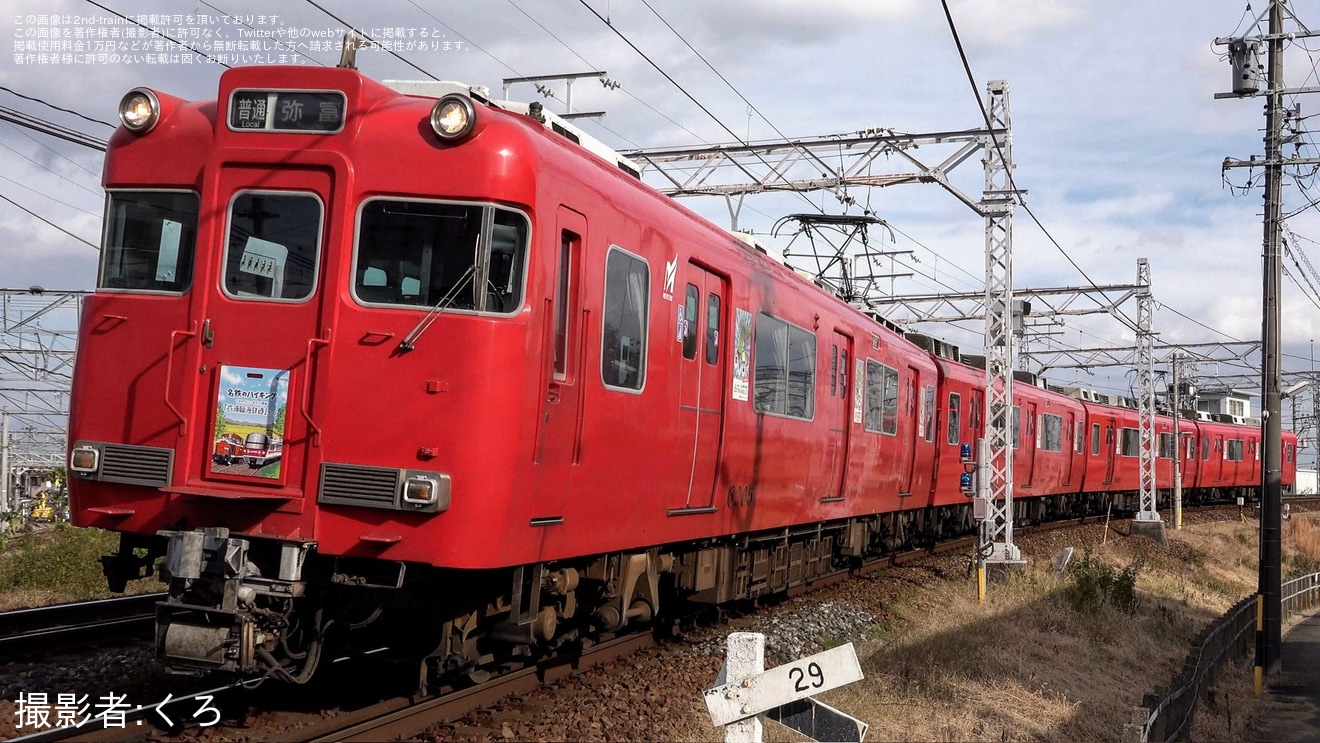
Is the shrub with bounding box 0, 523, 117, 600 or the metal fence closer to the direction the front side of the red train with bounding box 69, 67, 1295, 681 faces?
the shrub

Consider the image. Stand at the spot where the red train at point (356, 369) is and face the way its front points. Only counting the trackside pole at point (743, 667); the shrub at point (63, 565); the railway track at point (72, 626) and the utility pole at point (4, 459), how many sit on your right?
3

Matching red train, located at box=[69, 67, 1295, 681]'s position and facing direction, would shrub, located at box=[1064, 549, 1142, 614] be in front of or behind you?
behind

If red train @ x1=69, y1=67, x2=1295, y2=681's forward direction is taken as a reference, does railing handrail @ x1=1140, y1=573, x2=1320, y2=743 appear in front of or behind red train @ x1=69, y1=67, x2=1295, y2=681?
in front

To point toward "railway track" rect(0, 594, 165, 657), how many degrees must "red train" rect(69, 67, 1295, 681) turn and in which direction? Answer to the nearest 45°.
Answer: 0° — it already faces it

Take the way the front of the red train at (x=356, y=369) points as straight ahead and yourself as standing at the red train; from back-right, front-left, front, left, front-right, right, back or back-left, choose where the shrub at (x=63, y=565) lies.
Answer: right

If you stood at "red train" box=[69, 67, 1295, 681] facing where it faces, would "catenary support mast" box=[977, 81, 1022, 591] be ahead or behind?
behind

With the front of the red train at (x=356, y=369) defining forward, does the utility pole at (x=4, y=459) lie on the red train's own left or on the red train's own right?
on the red train's own right

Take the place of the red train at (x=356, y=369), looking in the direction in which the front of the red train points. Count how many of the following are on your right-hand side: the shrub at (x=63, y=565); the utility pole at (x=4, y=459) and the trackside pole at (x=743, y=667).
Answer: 2

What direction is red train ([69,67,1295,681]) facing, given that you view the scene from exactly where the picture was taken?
facing the viewer and to the left of the viewer
